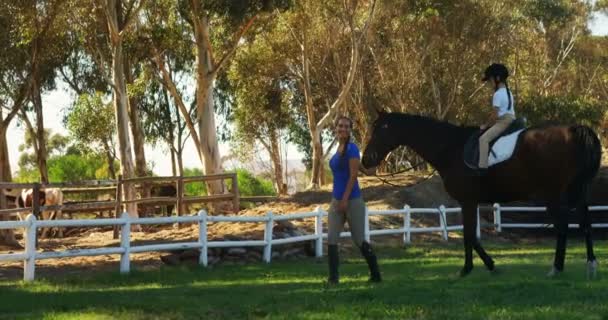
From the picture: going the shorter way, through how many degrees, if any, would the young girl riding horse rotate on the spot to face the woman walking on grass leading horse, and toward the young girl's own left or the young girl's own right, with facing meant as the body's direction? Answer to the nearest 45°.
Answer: approximately 45° to the young girl's own left

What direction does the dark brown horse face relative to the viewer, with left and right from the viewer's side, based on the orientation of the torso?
facing to the left of the viewer

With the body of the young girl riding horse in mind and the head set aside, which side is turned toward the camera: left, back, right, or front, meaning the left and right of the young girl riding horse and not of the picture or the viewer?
left

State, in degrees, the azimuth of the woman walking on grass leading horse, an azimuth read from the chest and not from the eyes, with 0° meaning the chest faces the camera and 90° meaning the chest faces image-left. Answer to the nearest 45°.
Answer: approximately 45°
